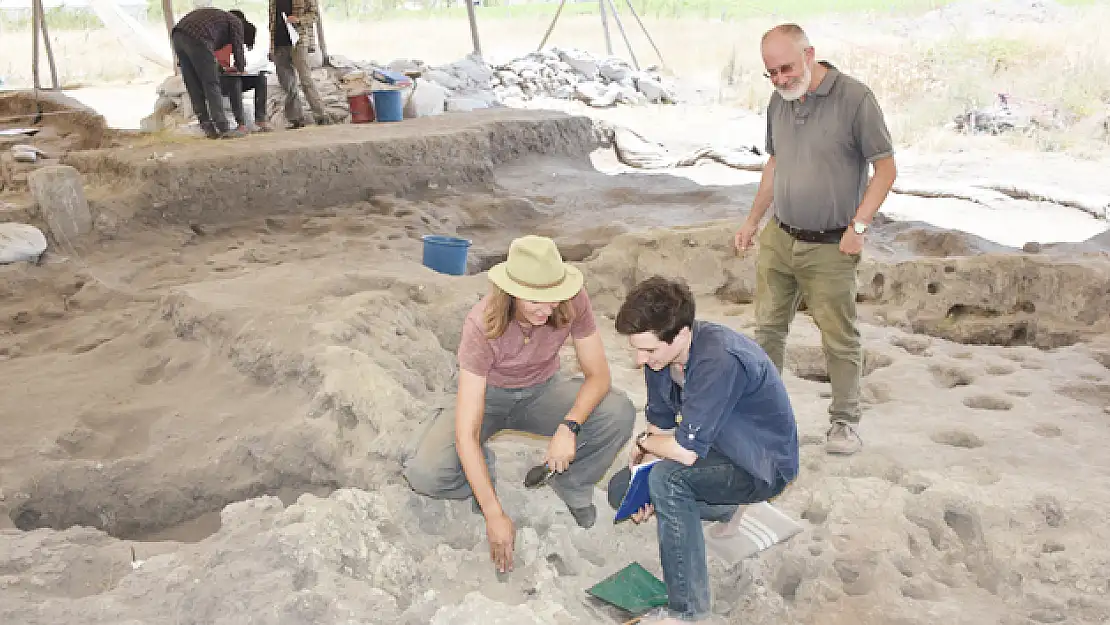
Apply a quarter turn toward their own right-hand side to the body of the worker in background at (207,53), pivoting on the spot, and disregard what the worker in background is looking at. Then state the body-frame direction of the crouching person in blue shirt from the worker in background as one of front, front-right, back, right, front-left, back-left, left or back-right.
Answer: front

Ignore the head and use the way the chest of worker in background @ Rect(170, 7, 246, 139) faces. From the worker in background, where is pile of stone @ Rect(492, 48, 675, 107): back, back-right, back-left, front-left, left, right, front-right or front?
front-left

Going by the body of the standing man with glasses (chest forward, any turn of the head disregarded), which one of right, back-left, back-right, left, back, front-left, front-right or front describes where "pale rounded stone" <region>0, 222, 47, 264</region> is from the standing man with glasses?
front-right

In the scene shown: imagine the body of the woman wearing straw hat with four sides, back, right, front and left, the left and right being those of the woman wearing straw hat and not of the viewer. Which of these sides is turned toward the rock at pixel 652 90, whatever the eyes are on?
back

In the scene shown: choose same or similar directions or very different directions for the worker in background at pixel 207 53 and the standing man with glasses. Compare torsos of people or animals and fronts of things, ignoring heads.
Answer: very different directions

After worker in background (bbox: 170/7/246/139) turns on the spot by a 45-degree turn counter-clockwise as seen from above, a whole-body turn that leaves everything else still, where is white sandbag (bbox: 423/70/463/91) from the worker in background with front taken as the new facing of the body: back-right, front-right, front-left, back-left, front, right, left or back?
front

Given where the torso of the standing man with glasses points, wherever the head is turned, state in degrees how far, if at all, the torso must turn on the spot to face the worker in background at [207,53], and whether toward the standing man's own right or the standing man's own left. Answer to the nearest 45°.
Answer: approximately 90° to the standing man's own right

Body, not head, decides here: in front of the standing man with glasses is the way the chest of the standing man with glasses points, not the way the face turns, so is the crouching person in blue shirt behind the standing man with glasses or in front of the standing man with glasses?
in front

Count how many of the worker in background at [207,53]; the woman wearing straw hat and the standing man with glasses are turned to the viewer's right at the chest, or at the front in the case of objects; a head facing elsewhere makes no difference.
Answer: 1

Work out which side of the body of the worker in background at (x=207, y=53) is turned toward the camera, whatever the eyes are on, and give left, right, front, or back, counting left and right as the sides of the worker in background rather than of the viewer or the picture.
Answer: right

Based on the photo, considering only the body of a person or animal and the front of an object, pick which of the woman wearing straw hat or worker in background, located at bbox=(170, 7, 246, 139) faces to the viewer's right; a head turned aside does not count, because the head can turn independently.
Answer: the worker in background

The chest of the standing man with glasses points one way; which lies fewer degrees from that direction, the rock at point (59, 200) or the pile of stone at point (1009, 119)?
the rock

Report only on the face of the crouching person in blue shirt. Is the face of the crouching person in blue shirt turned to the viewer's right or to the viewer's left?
to the viewer's left

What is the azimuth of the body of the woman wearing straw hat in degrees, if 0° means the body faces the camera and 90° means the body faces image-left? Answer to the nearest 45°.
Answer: approximately 0°

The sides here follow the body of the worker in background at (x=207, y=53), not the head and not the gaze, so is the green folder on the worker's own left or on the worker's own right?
on the worker's own right

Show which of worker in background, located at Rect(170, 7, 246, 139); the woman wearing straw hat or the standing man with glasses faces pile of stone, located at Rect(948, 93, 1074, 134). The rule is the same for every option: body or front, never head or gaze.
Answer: the worker in background

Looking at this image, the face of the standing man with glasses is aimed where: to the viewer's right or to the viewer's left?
to the viewer's left
